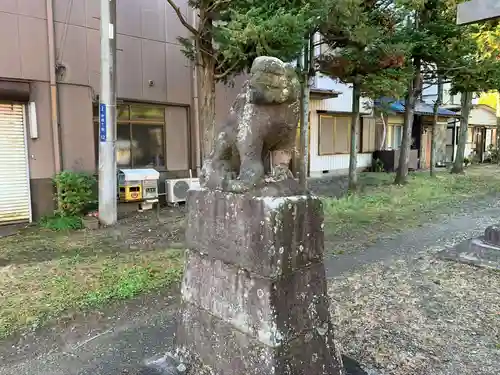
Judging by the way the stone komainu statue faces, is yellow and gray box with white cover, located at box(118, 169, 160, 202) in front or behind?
behind

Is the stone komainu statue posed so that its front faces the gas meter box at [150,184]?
no

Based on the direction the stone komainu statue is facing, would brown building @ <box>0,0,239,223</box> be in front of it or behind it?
behind

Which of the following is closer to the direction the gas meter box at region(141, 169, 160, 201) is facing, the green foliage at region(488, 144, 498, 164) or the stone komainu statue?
the stone komainu statue

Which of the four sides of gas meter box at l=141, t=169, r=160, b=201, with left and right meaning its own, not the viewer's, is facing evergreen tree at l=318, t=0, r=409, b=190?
left

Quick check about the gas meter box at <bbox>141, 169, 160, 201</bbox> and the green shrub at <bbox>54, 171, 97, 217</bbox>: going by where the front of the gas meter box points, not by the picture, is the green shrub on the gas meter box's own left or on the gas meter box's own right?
on the gas meter box's own right

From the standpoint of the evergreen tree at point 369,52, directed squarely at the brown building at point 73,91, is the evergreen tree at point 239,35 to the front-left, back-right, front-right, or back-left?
front-left

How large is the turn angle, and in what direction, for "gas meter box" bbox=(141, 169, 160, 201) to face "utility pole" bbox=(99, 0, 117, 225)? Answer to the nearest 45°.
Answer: approximately 45° to its right

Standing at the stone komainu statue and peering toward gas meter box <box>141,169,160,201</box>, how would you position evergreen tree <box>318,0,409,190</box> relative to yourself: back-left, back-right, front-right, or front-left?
front-right

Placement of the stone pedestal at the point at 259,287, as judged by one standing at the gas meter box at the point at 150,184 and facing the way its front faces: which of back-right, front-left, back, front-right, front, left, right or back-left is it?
front

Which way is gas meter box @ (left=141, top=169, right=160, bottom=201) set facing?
toward the camera
